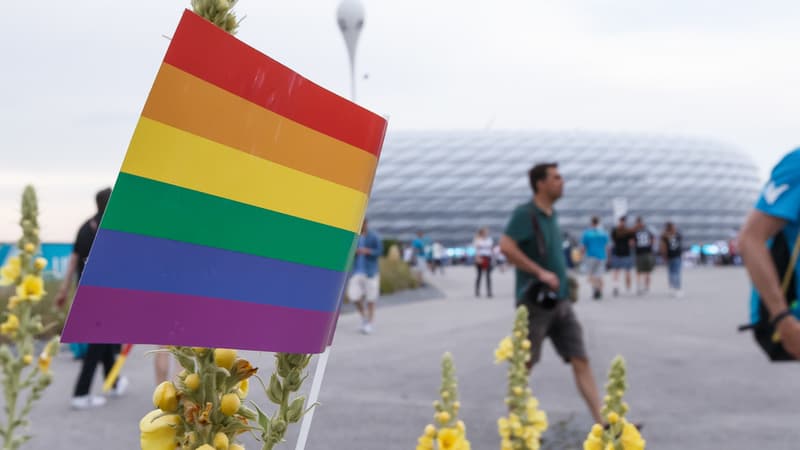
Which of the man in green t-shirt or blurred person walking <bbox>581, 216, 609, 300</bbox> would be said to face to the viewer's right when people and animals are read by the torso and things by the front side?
the man in green t-shirt

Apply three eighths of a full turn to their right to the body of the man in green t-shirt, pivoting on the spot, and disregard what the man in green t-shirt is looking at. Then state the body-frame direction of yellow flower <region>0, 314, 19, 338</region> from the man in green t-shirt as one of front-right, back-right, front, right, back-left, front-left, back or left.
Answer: front

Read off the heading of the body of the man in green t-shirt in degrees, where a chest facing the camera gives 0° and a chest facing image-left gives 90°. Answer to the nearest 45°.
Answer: approximately 270°

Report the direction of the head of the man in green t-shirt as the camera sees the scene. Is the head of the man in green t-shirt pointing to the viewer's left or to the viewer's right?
to the viewer's right

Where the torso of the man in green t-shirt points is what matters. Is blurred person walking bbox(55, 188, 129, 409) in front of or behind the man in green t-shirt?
behind

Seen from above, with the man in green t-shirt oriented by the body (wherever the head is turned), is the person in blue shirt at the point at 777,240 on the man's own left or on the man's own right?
on the man's own right

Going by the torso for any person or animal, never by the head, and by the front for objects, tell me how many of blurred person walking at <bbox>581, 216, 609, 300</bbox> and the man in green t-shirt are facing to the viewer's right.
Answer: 1
